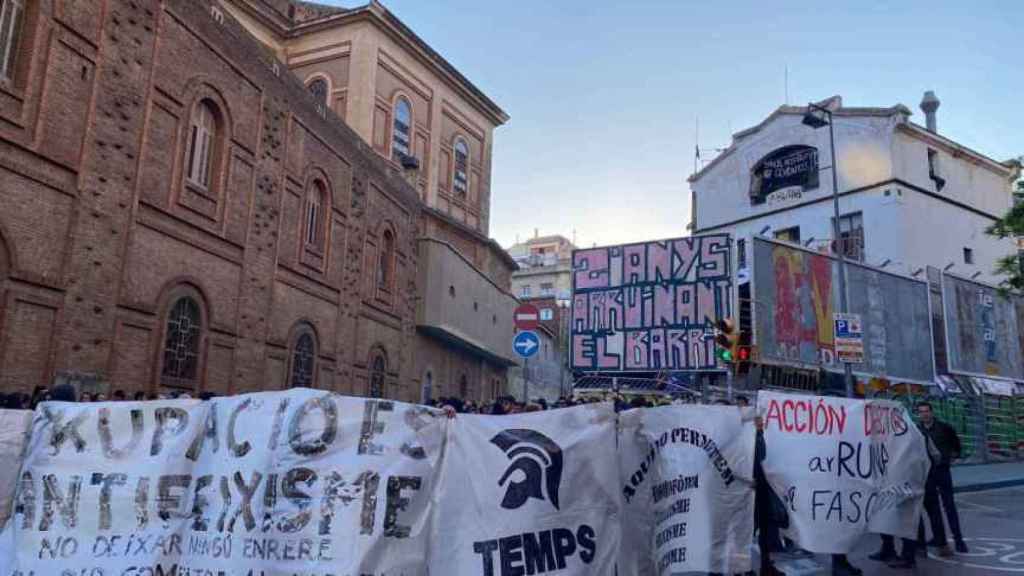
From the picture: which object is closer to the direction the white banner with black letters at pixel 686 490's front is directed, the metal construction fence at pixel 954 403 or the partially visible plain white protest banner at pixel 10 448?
the partially visible plain white protest banner

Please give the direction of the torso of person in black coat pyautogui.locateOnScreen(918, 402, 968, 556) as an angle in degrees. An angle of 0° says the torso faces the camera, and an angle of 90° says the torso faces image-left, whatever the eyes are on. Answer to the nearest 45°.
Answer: approximately 45°

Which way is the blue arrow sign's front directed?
toward the camera

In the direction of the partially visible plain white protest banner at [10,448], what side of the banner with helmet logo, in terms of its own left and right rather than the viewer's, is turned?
right

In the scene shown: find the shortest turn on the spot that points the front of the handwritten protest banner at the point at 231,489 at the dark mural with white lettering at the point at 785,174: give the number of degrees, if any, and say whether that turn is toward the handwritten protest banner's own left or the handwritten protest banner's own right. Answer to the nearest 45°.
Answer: approximately 135° to the handwritten protest banner's own left

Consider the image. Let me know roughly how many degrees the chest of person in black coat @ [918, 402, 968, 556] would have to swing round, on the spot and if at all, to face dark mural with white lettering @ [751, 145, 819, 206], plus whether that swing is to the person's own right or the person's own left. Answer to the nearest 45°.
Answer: approximately 135° to the person's own right

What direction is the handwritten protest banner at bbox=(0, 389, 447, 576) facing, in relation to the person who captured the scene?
facing the viewer

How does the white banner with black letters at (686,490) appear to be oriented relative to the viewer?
toward the camera

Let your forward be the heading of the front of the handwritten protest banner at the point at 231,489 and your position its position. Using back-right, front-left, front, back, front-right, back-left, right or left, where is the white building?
back-left
